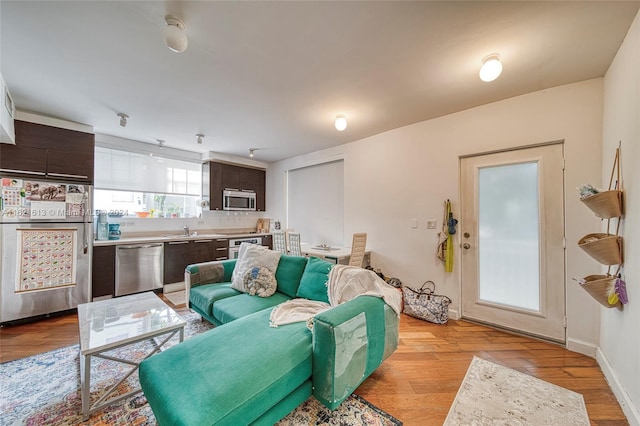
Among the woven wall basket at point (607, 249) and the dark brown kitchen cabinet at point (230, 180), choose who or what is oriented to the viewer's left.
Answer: the woven wall basket

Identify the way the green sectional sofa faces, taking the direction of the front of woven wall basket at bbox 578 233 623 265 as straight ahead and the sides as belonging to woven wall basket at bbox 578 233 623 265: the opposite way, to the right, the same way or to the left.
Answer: to the left

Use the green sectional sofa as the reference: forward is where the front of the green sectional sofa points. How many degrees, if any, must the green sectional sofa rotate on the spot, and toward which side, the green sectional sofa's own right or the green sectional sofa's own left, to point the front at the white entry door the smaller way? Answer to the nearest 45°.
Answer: approximately 135° to the green sectional sofa's own left

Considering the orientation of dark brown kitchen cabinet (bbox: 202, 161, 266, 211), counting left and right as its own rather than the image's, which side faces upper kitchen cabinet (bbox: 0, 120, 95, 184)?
right

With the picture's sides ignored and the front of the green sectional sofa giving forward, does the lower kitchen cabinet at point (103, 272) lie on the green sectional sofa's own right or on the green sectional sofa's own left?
on the green sectional sofa's own right

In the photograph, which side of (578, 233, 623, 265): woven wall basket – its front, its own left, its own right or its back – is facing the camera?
left

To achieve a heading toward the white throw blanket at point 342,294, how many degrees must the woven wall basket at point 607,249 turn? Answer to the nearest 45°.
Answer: approximately 45° to its left

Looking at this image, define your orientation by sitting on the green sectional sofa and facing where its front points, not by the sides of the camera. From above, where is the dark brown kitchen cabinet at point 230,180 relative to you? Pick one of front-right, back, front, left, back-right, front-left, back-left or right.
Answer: back-right

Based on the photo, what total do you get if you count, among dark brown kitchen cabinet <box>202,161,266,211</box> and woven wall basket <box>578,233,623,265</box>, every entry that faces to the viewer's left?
1

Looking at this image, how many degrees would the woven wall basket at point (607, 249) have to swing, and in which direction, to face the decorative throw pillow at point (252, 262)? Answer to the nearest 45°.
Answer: approximately 45° to its left
